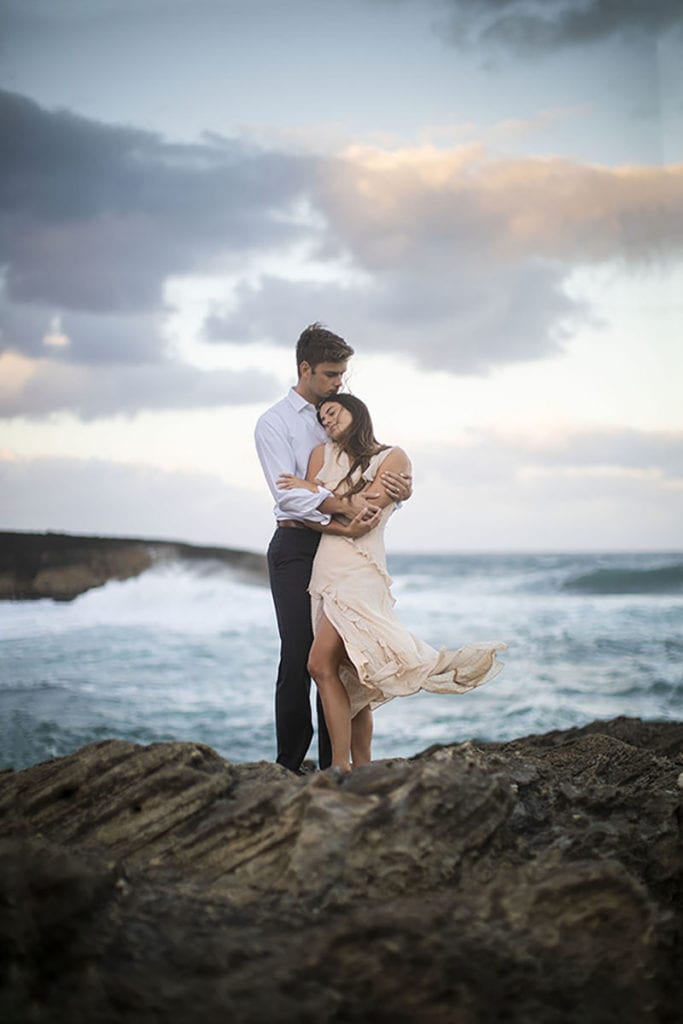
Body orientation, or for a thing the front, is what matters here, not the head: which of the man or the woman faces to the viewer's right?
the man

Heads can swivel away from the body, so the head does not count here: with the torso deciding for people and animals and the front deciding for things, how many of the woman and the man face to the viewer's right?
1

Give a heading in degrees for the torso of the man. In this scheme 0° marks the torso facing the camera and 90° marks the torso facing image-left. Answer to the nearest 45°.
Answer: approximately 270°

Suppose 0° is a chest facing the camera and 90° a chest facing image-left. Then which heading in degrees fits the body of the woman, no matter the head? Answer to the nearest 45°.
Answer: approximately 45°
